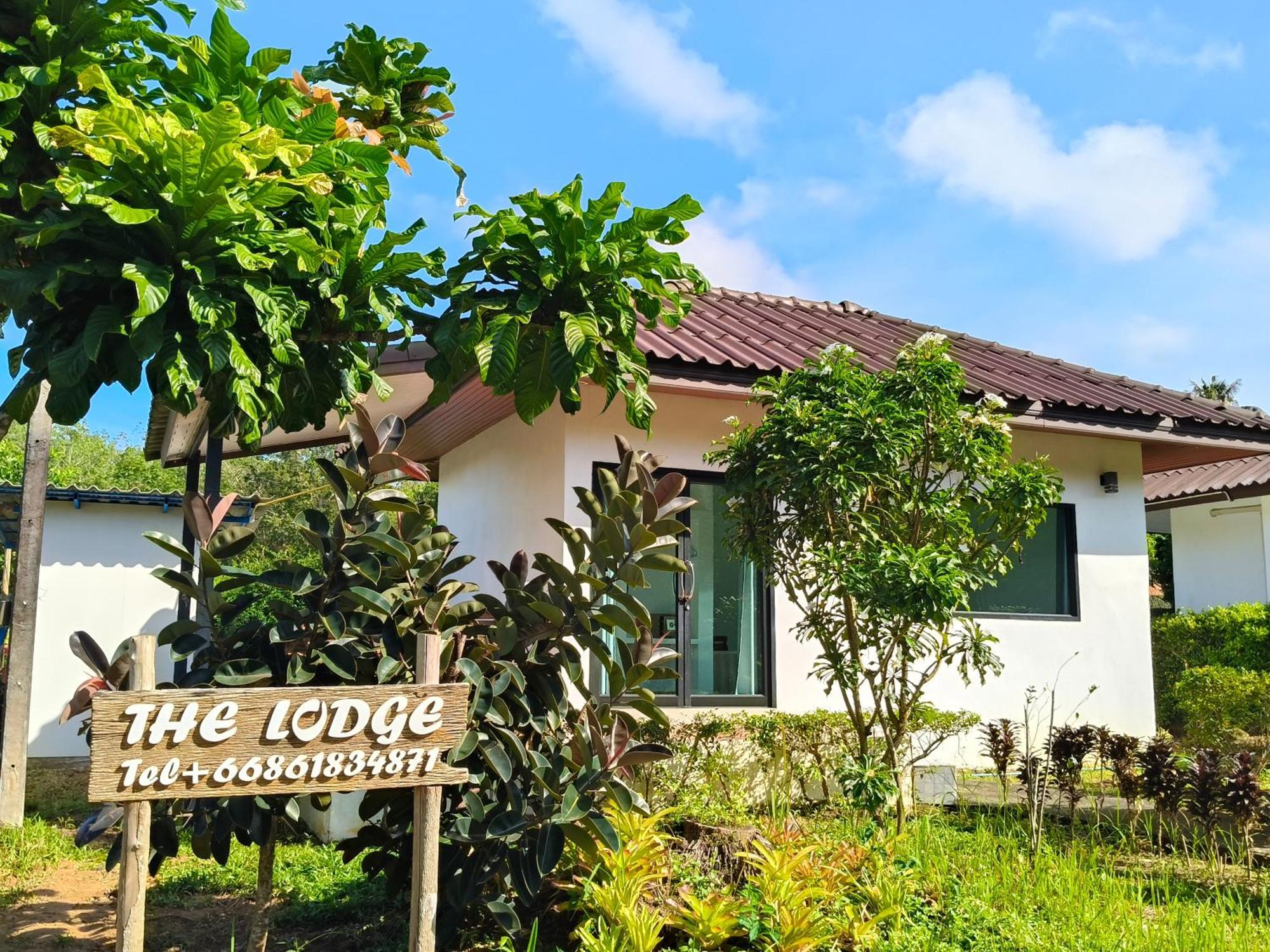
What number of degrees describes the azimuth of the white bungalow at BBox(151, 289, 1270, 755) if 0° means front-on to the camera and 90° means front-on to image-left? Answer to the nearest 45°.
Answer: approximately 0°

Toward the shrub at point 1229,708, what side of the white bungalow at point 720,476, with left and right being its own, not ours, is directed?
left

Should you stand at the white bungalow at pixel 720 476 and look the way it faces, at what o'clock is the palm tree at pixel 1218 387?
The palm tree is roughly at 7 o'clock from the white bungalow.

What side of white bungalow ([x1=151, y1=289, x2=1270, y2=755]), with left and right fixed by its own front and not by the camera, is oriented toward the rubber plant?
front

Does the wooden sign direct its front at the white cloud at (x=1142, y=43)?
no

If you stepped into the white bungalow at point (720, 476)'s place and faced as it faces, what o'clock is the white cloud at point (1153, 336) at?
The white cloud is roughly at 7 o'clock from the white bungalow.

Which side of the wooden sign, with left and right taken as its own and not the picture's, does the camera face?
front

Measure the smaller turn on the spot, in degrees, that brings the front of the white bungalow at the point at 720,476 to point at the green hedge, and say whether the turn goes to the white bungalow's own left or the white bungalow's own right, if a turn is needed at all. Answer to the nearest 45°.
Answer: approximately 135° to the white bungalow's own left

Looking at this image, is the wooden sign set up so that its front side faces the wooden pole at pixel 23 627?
no

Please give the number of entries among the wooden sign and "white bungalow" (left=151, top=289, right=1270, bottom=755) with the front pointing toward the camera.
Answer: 2

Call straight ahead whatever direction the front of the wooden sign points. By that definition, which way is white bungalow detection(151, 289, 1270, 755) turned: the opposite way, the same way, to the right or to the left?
the same way
